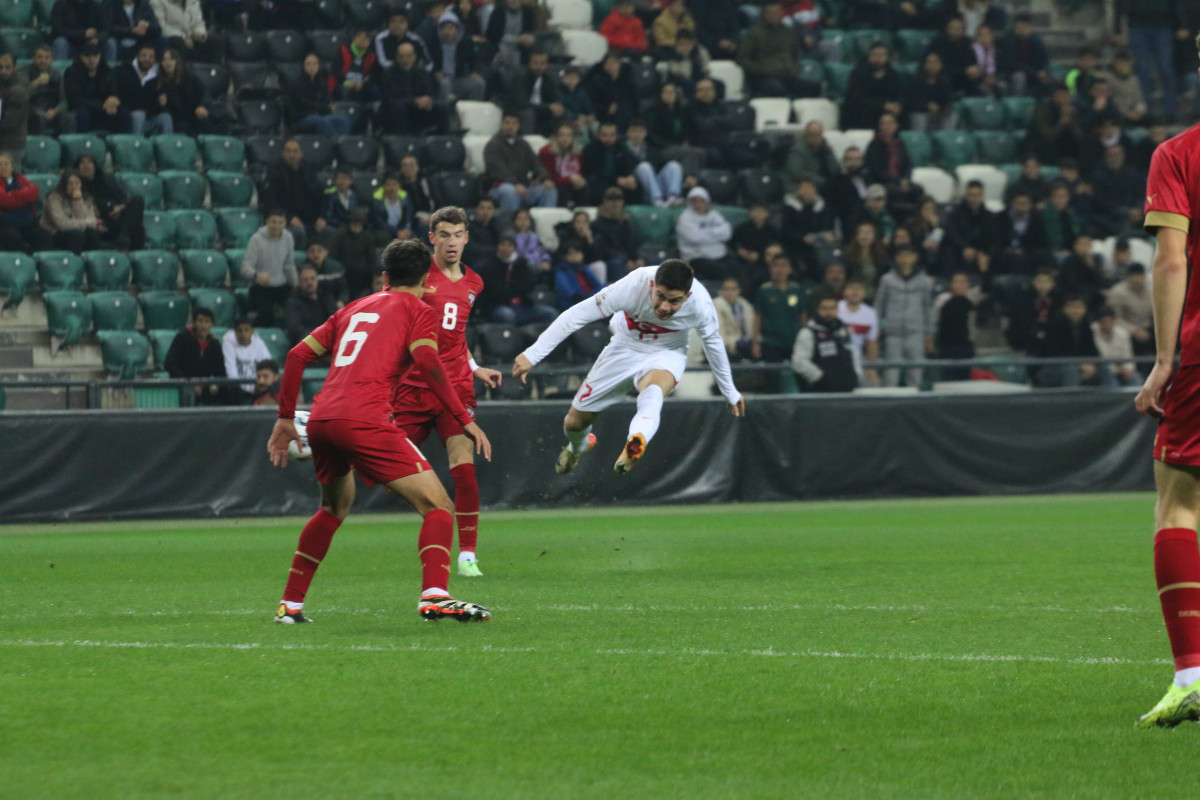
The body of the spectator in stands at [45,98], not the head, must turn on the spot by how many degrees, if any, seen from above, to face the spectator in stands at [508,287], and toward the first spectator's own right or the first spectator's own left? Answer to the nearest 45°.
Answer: approximately 45° to the first spectator's own left

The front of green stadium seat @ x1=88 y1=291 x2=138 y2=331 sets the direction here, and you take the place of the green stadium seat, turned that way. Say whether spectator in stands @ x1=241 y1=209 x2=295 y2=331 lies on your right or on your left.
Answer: on your left

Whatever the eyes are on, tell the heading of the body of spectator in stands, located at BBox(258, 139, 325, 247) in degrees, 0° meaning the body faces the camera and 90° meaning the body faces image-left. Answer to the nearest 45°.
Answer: approximately 0°

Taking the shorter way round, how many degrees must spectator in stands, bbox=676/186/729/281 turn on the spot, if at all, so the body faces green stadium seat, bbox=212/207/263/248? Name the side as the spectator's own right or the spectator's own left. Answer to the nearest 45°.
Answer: approximately 90° to the spectator's own right

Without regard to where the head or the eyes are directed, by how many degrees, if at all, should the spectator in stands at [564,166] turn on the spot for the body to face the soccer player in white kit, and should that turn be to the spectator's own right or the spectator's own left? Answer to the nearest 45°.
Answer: approximately 45° to the spectator's own right

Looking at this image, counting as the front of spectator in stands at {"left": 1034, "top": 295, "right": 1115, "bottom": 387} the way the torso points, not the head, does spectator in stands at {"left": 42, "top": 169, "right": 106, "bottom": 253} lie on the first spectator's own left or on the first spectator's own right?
on the first spectator's own right

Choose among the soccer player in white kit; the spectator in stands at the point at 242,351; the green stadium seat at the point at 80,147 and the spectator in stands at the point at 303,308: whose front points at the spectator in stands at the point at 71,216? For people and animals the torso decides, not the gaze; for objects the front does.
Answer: the green stadium seat

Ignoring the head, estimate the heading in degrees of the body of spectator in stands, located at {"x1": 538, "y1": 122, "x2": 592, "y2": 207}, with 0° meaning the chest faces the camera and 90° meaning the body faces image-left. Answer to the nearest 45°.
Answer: approximately 315°

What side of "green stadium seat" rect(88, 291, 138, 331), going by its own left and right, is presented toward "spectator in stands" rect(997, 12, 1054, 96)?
left

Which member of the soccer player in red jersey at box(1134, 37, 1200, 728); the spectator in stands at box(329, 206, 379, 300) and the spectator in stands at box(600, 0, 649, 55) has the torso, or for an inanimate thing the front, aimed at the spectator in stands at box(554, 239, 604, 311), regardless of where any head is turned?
the spectator in stands at box(600, 0, 649, 55)

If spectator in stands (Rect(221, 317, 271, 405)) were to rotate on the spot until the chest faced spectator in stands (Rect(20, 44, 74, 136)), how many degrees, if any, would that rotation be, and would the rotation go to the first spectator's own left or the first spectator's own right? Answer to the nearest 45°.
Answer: approximately 135° to the first spectator's own right

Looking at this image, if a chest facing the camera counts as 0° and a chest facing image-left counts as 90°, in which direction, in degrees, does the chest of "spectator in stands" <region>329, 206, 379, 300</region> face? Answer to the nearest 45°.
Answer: approximately 0°
